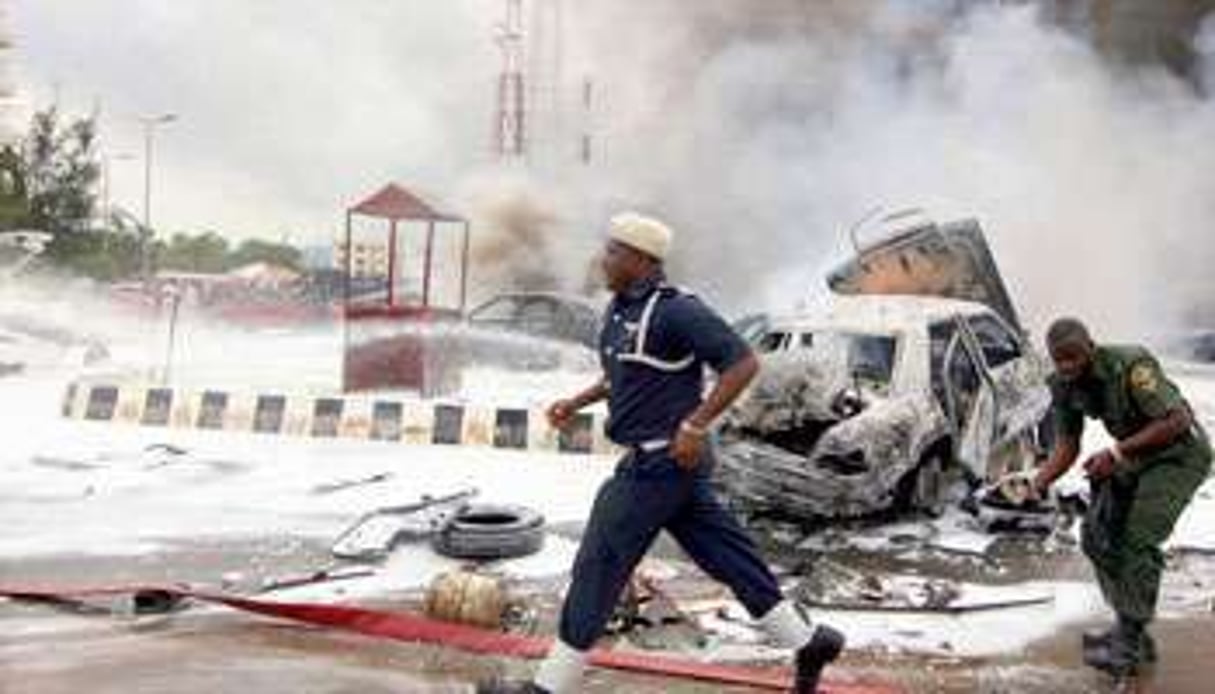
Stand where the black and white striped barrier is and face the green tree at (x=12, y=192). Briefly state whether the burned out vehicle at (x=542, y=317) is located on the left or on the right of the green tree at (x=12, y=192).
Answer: right

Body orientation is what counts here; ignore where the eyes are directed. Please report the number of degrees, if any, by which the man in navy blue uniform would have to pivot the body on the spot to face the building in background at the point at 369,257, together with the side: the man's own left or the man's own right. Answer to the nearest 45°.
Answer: approximately 90° to the man's own right

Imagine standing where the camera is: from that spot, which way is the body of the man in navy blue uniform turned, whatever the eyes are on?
to the viewer's left

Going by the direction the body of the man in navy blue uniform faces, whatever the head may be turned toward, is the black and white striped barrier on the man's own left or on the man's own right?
on the man's own right

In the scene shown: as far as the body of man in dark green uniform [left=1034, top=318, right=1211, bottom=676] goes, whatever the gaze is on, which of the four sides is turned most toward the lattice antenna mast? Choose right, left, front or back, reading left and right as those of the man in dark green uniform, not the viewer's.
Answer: right

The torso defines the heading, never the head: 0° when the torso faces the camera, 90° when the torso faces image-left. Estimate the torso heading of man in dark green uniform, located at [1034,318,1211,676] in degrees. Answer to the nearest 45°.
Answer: approximately 45°

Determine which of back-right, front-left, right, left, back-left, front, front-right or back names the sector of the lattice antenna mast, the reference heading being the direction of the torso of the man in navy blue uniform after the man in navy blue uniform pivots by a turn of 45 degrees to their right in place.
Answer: front-right

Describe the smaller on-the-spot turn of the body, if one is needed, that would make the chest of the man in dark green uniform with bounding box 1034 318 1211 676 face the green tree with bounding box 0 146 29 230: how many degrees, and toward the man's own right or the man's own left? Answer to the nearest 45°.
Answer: approximately 90° to the man's own right

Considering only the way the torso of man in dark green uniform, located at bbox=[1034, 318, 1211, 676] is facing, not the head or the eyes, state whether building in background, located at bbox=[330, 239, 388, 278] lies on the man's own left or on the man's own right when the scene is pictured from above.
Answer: on the man's own right
